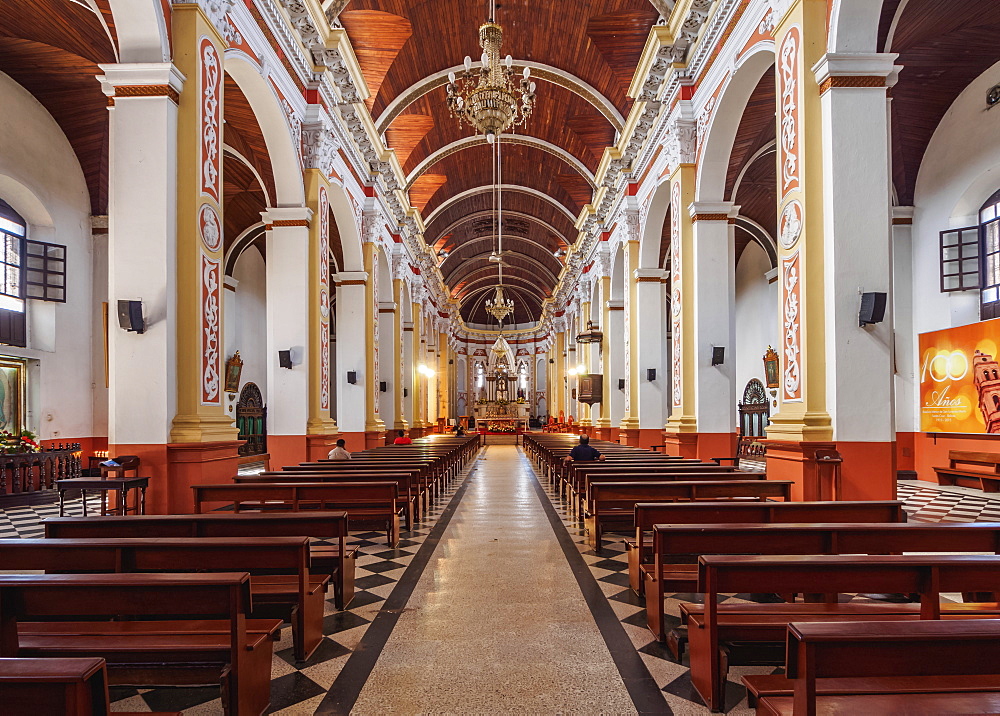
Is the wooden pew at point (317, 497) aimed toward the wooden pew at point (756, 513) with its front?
no

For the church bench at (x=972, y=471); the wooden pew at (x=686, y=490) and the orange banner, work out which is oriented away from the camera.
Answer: the wooden pew

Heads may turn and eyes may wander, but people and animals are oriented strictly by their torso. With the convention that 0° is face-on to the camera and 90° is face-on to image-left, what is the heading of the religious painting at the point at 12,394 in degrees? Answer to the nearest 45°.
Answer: approximately 315°

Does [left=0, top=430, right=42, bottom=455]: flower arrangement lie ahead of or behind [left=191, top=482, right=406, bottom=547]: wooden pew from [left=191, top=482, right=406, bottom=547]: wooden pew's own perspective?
ahead

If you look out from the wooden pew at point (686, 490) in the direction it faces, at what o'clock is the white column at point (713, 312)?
The white column is roughly at 12 o'clock from the wooden pew.

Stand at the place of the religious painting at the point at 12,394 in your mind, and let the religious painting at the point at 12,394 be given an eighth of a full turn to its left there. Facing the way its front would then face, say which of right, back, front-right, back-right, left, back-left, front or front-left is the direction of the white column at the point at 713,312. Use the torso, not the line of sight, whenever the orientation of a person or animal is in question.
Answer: front-right

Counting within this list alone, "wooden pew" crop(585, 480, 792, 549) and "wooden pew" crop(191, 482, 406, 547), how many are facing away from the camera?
2

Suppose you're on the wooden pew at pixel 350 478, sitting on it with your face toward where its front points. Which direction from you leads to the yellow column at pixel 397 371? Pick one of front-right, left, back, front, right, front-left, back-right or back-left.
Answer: front

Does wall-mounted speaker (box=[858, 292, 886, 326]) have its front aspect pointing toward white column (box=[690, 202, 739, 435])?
no

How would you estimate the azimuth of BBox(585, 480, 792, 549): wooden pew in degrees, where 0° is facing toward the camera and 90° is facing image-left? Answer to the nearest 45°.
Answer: approximately 180°

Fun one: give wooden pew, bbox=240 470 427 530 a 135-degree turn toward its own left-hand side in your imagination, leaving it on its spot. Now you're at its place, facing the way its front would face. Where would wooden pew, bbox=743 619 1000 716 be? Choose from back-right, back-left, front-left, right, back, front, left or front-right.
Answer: front-left

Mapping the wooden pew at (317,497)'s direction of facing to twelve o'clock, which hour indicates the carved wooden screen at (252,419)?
The carved wooden screen is roughly at 12 o'clock from the wooden pew.

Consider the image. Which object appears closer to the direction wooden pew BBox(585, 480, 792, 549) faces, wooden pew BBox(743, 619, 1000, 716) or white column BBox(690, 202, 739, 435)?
the white column

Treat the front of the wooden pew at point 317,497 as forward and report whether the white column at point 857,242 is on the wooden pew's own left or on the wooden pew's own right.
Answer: on the wooden pew's own right

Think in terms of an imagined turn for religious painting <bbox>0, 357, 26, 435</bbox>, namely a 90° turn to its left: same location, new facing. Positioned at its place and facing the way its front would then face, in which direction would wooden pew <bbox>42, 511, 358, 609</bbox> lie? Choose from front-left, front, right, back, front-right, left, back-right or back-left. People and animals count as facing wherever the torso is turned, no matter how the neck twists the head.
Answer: back-right

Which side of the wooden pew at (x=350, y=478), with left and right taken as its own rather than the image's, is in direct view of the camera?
back

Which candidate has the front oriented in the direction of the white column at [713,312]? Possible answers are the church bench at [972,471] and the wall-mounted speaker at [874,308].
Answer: the church bench

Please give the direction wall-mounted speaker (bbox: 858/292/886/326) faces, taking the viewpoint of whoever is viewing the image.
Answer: facing the viewer and to the left of the viewer

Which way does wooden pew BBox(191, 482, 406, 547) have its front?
away from the camera
